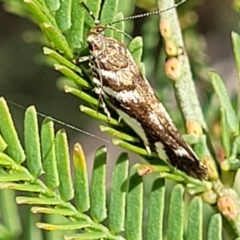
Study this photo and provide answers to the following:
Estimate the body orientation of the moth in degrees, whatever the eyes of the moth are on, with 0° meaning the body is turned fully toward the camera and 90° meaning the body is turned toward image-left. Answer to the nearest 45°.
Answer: approximately 90°

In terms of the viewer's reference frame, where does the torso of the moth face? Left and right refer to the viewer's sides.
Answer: facing to the left of the viewer
